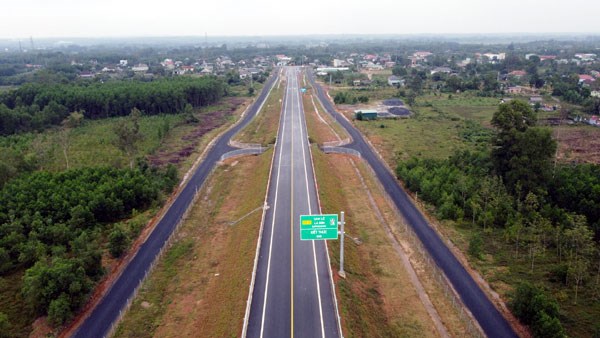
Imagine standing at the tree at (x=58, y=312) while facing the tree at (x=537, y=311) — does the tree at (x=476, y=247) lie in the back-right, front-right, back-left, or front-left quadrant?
front-left

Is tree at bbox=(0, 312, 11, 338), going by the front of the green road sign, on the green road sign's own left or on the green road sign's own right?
on the green road sign's own right

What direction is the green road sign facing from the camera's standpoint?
toward the camera

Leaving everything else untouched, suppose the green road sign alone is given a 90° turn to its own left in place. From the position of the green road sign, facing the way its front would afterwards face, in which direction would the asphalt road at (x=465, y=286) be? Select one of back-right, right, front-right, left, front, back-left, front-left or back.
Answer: front

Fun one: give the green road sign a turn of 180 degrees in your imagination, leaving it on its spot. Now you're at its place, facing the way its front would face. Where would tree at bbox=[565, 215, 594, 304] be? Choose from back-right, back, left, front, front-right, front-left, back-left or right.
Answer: right

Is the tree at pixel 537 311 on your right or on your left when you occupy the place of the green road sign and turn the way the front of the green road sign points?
on your left

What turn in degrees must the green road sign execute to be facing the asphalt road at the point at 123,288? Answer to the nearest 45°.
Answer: approximately 90° to its right

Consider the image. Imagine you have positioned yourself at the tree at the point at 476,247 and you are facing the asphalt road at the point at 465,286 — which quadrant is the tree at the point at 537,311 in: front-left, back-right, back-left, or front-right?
front-left

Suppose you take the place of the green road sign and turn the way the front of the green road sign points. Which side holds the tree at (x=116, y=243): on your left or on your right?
on your right
